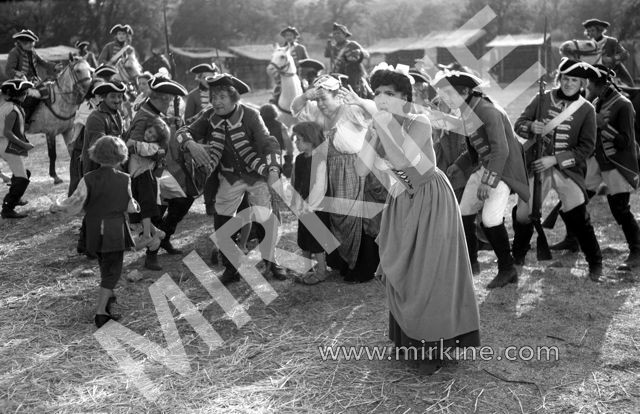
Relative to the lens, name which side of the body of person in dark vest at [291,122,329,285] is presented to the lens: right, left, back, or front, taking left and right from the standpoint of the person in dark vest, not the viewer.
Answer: left

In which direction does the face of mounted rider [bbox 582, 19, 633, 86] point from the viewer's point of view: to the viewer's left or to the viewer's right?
to the viewer's left

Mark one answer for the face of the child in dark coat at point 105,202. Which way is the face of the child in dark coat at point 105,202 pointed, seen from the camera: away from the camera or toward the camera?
away from the camera

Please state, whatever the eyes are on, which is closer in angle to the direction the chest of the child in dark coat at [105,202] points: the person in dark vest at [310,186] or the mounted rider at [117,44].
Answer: the mounted rider

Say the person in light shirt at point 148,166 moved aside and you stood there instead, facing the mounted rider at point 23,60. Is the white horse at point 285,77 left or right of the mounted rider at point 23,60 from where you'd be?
right

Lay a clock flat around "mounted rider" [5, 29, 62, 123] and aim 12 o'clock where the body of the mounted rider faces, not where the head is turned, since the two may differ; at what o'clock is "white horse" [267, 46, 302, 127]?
The white horse is roughly at 12 o'clock from the mounted rider.

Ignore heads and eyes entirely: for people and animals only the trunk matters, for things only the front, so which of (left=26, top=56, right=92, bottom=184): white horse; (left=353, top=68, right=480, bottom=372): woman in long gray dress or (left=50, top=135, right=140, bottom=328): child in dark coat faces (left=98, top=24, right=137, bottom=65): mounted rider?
the child in dark coat

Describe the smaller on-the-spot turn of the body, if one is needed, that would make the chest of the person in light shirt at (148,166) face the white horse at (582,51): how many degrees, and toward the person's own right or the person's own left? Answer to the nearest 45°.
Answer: approximately 135° to the person's own left

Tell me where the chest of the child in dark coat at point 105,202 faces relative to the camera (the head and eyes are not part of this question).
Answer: away from the camera

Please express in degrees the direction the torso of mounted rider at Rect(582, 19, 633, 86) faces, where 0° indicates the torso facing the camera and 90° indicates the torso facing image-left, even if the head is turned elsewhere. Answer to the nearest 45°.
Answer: approximately 45°
